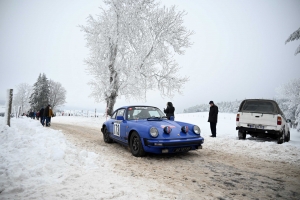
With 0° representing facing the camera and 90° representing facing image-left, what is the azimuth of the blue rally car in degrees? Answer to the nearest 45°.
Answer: approximately 315°

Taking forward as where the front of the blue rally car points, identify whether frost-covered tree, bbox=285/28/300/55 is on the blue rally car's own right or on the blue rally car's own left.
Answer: on the blue rally car's own left

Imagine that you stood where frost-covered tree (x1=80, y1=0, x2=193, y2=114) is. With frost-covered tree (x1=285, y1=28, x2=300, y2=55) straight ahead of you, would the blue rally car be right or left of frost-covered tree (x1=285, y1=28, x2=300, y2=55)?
right

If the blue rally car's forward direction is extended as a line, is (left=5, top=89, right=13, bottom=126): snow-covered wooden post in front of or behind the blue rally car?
behind

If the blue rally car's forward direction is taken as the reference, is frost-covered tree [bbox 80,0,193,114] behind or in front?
behind

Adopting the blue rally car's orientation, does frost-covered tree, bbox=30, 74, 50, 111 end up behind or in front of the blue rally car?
behind

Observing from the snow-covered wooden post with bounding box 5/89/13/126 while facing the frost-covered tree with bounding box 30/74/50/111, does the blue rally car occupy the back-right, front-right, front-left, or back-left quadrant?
back-right

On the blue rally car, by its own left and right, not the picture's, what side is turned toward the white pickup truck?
left
